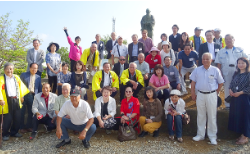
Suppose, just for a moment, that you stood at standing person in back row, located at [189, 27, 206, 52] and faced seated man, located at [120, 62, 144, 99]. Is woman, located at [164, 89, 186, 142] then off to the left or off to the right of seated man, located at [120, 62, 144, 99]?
left

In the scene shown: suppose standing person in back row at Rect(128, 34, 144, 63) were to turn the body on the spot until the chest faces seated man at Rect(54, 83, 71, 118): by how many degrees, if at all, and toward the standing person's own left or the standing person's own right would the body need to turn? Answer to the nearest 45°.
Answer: approximately 45° to the standing person's own right

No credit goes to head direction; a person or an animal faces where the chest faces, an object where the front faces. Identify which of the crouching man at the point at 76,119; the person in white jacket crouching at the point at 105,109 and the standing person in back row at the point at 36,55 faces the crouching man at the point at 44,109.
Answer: the standing person in back row

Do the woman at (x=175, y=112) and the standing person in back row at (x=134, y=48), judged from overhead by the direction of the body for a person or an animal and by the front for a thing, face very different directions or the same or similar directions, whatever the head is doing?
same or similar directions

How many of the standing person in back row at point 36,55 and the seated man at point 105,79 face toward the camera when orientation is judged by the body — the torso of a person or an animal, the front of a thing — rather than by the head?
2

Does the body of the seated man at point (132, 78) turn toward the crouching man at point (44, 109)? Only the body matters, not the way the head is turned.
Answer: no

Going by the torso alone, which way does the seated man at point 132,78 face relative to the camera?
toward the camera

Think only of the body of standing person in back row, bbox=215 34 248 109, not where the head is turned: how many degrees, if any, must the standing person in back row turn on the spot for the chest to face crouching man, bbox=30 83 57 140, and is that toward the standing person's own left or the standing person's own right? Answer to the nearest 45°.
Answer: approximately 45° to the standing person's own right

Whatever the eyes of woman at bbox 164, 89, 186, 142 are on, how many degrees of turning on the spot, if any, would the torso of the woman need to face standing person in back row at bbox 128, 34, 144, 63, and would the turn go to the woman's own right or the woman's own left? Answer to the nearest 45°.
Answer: approximately 135° to the woman's own right

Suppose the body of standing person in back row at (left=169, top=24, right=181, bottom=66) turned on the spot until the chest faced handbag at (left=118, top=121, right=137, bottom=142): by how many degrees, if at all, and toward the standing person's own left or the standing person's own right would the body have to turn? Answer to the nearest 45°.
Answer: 0° — they already face it

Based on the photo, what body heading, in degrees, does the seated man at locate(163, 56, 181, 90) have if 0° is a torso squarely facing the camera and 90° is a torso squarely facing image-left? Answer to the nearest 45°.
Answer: approximately 0°

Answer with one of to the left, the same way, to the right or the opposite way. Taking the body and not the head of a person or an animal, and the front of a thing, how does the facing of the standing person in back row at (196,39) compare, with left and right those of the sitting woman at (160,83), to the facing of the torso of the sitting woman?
the same way

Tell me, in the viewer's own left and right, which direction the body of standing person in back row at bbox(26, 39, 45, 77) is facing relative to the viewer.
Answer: facing the viewer

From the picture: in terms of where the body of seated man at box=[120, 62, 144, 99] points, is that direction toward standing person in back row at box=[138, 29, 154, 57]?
no

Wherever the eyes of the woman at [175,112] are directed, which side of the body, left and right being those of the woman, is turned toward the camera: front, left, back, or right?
front

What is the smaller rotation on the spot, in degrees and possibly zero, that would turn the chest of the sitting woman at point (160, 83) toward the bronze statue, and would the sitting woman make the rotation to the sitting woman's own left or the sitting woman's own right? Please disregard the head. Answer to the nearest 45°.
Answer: approximately 180°

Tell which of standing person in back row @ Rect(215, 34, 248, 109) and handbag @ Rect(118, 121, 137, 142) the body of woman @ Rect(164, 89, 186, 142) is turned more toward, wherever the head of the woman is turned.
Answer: the handbag

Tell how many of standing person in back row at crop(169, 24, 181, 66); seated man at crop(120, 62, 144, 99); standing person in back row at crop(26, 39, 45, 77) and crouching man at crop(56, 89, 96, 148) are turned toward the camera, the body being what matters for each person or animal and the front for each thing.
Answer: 4

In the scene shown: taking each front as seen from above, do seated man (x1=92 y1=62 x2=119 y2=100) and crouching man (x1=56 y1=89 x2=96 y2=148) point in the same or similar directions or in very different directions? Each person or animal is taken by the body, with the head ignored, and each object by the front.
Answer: same or similar directions
